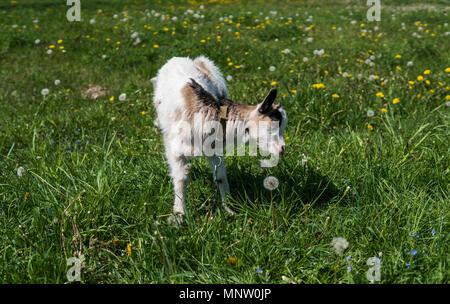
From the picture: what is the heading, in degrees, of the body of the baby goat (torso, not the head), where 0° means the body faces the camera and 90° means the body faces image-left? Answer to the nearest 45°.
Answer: approximately 315°

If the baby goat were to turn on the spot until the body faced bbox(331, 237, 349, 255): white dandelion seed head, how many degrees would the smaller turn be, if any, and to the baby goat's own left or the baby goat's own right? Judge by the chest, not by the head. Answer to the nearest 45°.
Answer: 0° — it already faces it
